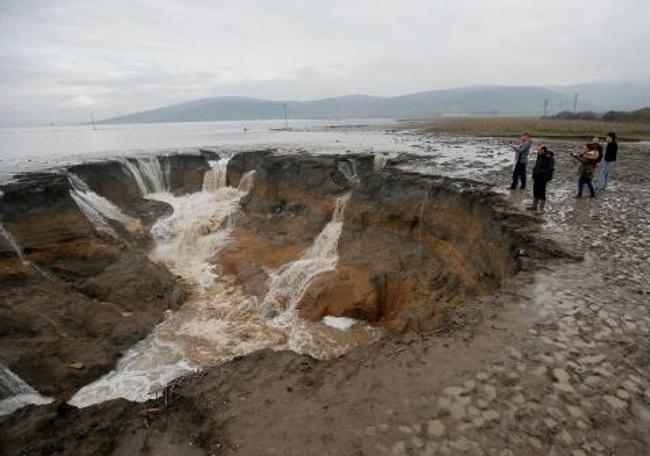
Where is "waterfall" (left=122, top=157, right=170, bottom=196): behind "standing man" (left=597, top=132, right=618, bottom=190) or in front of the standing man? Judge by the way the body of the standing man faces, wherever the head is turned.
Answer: in front

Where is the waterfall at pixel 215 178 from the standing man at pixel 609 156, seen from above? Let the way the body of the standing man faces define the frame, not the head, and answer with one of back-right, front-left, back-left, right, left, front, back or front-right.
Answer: front

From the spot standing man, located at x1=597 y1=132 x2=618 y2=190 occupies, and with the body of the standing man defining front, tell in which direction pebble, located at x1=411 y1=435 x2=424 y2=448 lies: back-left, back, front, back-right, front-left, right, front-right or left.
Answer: left

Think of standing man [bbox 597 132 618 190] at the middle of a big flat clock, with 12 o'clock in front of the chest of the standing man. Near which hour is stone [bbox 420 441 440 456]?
The stone is roughly at 9 o'clock from the standing man.

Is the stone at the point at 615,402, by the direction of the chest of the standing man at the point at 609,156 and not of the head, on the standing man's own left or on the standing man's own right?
on the standing man's own left

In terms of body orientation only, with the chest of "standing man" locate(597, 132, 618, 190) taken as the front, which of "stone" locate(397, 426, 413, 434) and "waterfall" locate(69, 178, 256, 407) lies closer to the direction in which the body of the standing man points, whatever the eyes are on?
the waterfall

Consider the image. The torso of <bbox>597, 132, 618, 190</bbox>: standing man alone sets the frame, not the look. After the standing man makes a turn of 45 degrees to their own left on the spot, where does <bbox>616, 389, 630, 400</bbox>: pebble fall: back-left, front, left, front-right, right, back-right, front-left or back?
front-left

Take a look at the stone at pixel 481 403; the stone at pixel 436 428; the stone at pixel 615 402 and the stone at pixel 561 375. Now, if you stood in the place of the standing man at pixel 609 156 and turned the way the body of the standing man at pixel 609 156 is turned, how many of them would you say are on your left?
4

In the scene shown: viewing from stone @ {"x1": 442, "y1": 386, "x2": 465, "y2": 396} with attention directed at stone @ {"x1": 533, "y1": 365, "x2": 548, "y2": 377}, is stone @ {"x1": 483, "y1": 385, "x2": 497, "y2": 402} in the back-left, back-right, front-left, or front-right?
front-right

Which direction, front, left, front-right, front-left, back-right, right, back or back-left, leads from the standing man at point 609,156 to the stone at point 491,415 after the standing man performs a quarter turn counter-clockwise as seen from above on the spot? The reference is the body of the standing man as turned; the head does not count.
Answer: front

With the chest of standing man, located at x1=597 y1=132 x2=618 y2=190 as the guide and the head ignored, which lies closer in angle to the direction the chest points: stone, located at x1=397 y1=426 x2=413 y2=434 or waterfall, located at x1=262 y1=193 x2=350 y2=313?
the waterfall

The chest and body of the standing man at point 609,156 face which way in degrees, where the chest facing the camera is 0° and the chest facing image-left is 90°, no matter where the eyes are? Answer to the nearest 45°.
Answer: approximately 90°

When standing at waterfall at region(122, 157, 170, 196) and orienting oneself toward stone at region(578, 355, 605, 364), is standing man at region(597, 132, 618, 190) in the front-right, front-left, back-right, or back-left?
front-left

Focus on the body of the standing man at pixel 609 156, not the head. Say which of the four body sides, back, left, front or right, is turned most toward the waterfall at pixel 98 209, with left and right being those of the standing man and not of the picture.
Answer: front

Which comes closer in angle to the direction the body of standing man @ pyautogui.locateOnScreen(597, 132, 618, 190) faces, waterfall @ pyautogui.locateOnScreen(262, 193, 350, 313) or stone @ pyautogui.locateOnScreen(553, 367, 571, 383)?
the waterfall

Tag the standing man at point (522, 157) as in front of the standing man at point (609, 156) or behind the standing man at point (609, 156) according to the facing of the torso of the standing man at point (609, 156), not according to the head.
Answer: in front
